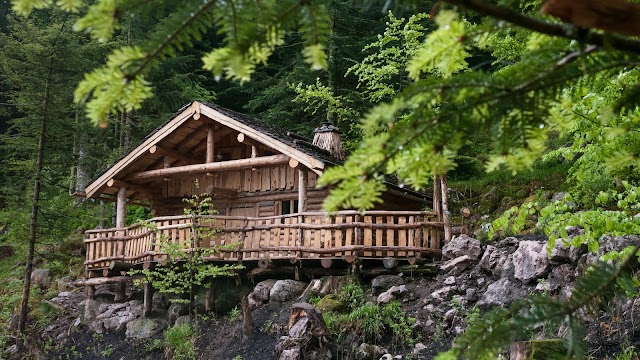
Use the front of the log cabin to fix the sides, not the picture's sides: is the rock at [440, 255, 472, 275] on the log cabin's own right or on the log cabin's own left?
on the log cabin's own left

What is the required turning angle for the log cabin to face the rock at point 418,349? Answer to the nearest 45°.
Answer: approximately 90° to its left

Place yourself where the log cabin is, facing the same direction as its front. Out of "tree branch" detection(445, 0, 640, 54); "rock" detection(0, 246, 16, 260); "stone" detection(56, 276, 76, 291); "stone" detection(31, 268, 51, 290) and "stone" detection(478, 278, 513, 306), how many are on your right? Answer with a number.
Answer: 3

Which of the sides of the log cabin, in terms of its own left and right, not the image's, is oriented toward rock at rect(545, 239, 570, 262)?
left

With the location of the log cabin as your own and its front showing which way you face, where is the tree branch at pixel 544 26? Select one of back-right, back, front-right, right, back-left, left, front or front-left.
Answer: front-left

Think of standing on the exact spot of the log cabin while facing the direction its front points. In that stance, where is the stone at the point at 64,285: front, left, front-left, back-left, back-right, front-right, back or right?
right

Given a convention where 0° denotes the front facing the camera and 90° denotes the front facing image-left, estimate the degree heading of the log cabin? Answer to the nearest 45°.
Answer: approximately 45°

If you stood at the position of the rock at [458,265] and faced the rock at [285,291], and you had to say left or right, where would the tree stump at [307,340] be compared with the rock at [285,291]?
left
